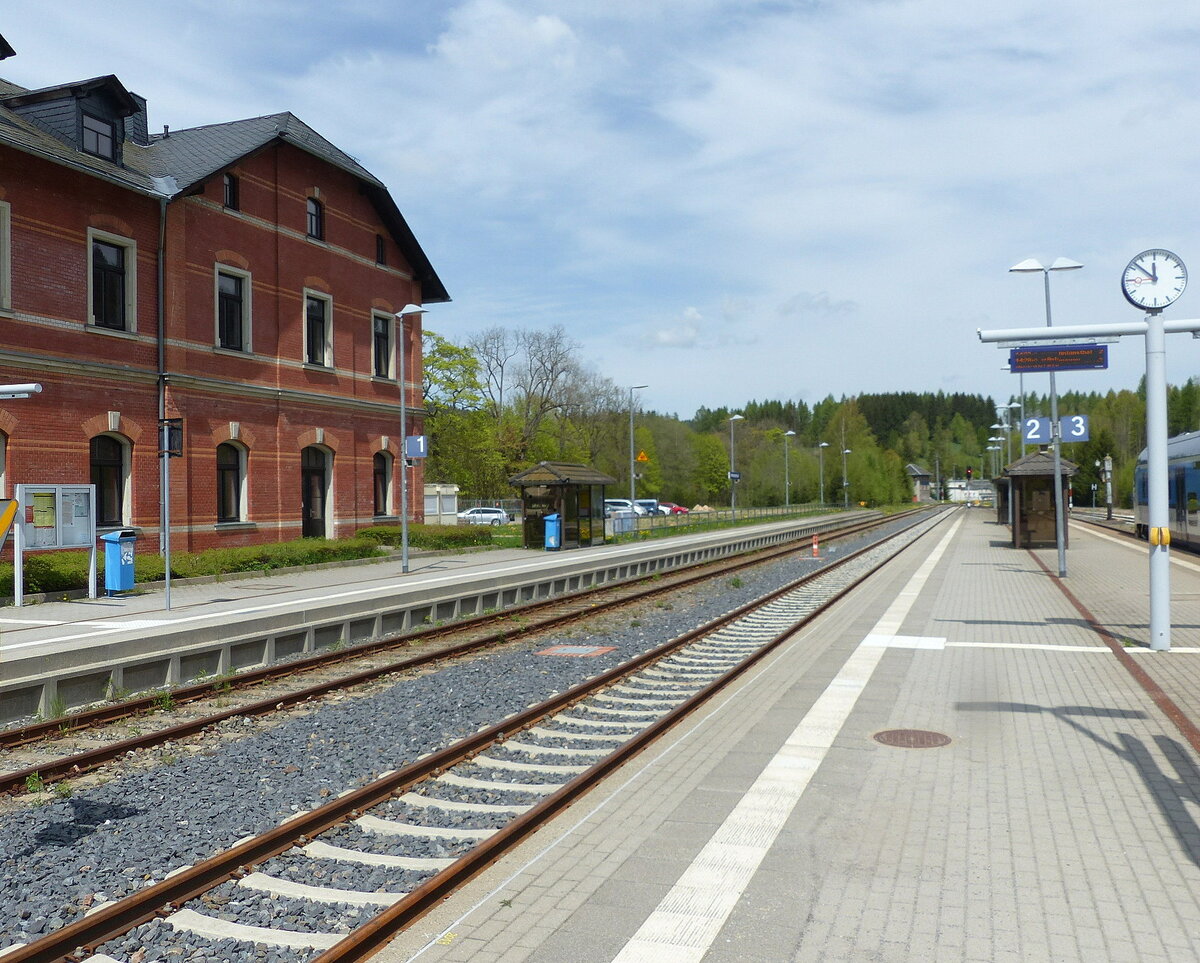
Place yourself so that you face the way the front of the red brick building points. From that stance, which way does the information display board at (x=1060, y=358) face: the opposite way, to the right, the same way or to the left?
to the right

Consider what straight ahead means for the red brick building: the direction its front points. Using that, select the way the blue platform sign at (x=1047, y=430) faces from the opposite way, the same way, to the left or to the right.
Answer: to the right

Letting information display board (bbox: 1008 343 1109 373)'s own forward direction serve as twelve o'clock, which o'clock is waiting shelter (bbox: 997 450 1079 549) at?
The waiting shelter is roughly at 6 o'clock from the information display board.

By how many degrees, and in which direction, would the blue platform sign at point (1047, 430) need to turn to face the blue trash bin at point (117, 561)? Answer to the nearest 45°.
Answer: approximately 45° to its right

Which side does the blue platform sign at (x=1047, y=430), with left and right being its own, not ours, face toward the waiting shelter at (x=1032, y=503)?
back

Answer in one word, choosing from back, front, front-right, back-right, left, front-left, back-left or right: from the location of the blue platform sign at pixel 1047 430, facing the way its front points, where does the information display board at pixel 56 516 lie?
front-right

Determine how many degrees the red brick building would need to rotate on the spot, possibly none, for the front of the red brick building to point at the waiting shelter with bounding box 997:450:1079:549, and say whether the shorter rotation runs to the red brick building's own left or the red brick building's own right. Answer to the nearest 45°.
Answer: approximately 45° to the red brick building's own left

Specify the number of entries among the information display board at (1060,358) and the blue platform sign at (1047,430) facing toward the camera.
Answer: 2

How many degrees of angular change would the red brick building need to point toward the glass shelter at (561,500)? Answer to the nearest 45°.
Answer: approximately 90° to its left

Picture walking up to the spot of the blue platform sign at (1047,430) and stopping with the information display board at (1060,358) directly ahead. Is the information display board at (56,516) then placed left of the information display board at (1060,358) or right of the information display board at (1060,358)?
right

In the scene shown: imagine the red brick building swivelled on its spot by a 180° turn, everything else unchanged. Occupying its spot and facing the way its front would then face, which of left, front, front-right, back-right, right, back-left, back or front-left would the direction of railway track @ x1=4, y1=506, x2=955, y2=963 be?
back-left

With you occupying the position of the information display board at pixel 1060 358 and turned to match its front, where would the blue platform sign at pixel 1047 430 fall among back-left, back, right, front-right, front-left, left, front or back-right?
back

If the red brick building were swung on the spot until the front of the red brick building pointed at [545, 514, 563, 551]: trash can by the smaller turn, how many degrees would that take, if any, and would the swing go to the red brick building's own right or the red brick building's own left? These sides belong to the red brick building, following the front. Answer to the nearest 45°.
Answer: approximately 90° to the red brick building's own left

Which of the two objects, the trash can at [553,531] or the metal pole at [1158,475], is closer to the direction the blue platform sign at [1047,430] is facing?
the metal pole

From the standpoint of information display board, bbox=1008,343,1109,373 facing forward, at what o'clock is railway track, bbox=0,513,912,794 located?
The railway track is roughly at 2 o'clock from the information display board.

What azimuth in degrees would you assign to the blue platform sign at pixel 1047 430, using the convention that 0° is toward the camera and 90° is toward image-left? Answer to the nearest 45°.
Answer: approximately 0°
